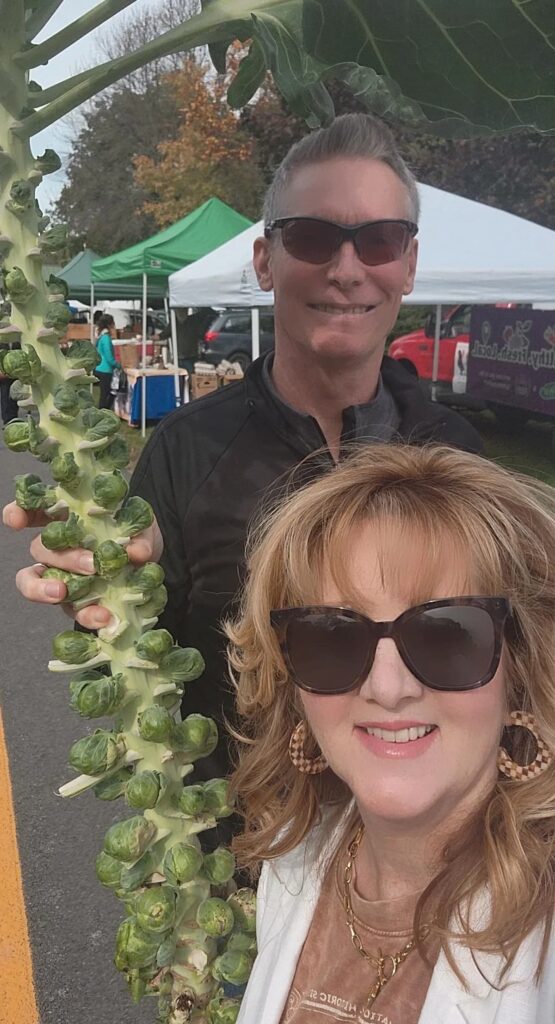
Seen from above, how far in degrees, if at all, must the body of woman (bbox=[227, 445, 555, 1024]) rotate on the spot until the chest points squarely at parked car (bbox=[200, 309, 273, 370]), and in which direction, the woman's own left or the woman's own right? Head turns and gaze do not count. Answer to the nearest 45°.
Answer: approximately 180°

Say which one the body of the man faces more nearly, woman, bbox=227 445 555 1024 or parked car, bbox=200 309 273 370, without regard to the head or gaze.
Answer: the woman

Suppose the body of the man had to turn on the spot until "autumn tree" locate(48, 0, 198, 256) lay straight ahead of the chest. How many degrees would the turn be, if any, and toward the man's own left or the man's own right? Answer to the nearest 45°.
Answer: approximately 180°

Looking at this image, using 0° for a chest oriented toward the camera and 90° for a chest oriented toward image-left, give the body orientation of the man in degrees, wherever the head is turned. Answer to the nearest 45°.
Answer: approximately 0°

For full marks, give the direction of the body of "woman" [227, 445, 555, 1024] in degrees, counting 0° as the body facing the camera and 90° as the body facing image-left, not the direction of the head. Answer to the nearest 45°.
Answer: approximately 0°

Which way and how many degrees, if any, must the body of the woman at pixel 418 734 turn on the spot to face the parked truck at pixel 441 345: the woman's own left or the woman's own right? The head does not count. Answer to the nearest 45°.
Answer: approximately 180°

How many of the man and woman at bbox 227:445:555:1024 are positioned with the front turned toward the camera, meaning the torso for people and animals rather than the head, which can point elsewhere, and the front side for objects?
2

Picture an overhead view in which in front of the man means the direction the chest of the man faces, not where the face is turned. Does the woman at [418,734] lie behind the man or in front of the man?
in front

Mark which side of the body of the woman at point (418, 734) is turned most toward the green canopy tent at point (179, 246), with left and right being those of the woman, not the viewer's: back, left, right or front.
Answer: back
